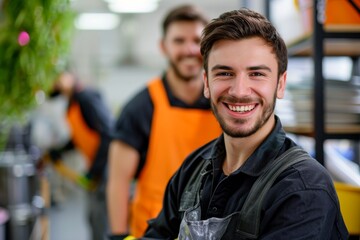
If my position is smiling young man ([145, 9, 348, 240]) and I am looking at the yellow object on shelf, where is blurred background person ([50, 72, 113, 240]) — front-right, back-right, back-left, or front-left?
front-left

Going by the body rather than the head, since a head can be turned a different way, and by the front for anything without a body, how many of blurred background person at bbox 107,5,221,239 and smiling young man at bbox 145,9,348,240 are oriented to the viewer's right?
0

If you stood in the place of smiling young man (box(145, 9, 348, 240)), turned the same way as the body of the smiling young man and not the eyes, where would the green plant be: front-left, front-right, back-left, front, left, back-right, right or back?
right

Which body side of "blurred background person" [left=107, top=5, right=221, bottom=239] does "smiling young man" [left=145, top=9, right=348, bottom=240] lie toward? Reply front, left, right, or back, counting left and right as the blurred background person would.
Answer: front

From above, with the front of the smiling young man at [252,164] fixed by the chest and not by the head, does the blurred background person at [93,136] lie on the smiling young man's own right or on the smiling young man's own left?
on the smiling young man's own right

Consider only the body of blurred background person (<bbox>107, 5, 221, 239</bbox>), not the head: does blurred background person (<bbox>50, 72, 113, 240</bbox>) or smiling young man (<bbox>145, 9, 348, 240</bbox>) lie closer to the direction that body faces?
the smiling young man

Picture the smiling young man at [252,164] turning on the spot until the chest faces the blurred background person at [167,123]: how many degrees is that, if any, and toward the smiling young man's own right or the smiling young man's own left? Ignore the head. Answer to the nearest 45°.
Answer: approximately 135° to the smiling young man's own right

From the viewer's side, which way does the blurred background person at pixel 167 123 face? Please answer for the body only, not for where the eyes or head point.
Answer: toward the camera

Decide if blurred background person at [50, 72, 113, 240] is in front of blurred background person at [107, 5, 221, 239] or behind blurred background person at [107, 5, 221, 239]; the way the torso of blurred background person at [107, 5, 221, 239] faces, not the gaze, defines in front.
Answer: behind

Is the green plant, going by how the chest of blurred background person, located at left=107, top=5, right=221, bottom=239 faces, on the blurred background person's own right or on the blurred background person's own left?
on the blurred background person's own right

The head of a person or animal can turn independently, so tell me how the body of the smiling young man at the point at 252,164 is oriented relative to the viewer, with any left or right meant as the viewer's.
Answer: facing the viewer and to the left of the viewer

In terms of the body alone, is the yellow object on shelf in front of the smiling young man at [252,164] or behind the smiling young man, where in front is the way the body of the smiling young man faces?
behind
